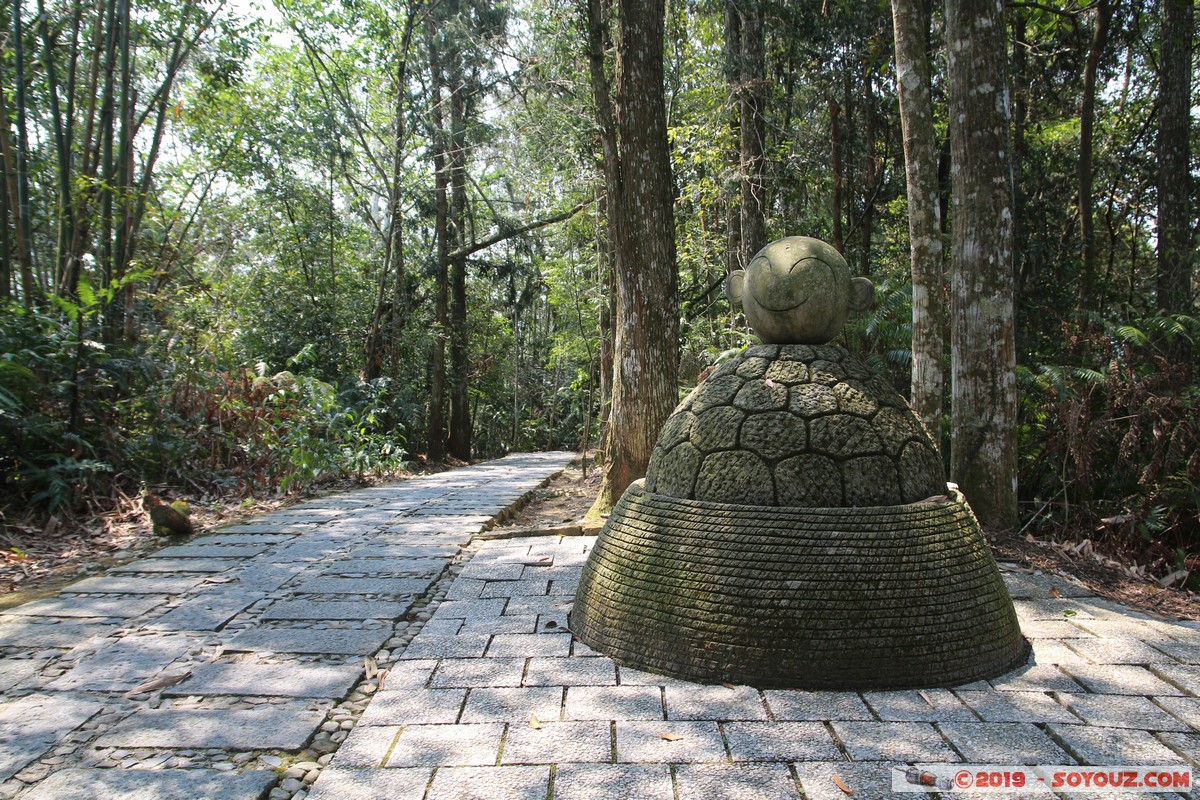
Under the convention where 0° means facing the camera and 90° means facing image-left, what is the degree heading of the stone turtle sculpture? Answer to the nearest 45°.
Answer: approximately 0°

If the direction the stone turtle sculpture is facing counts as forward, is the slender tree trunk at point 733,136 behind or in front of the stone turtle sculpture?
behind

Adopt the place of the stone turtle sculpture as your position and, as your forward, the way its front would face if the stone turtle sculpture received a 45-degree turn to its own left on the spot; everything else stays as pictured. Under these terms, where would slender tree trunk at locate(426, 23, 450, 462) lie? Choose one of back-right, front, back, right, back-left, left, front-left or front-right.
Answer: back

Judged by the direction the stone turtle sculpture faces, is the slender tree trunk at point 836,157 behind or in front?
behind

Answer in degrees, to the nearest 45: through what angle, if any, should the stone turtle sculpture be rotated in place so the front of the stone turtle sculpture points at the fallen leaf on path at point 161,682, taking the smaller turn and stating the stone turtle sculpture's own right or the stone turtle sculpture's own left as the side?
approximately 90° to the stone turtle sculpture's own right

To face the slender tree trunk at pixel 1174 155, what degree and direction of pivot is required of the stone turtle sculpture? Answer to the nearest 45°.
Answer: approximately 135° to its left

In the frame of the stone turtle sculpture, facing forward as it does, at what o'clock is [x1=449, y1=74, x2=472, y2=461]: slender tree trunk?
The slender tree trunk is roughly at 5 o'clock from the stone turtle sculpture.

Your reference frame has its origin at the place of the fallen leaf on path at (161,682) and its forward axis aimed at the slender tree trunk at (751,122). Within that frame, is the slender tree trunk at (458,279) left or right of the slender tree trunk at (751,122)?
left

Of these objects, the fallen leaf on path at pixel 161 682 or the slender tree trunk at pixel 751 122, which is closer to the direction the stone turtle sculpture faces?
the fallen leaf on path

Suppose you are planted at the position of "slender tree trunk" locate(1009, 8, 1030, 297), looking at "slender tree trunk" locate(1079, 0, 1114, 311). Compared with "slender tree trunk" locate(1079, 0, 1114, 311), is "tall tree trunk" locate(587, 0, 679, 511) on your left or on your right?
right
